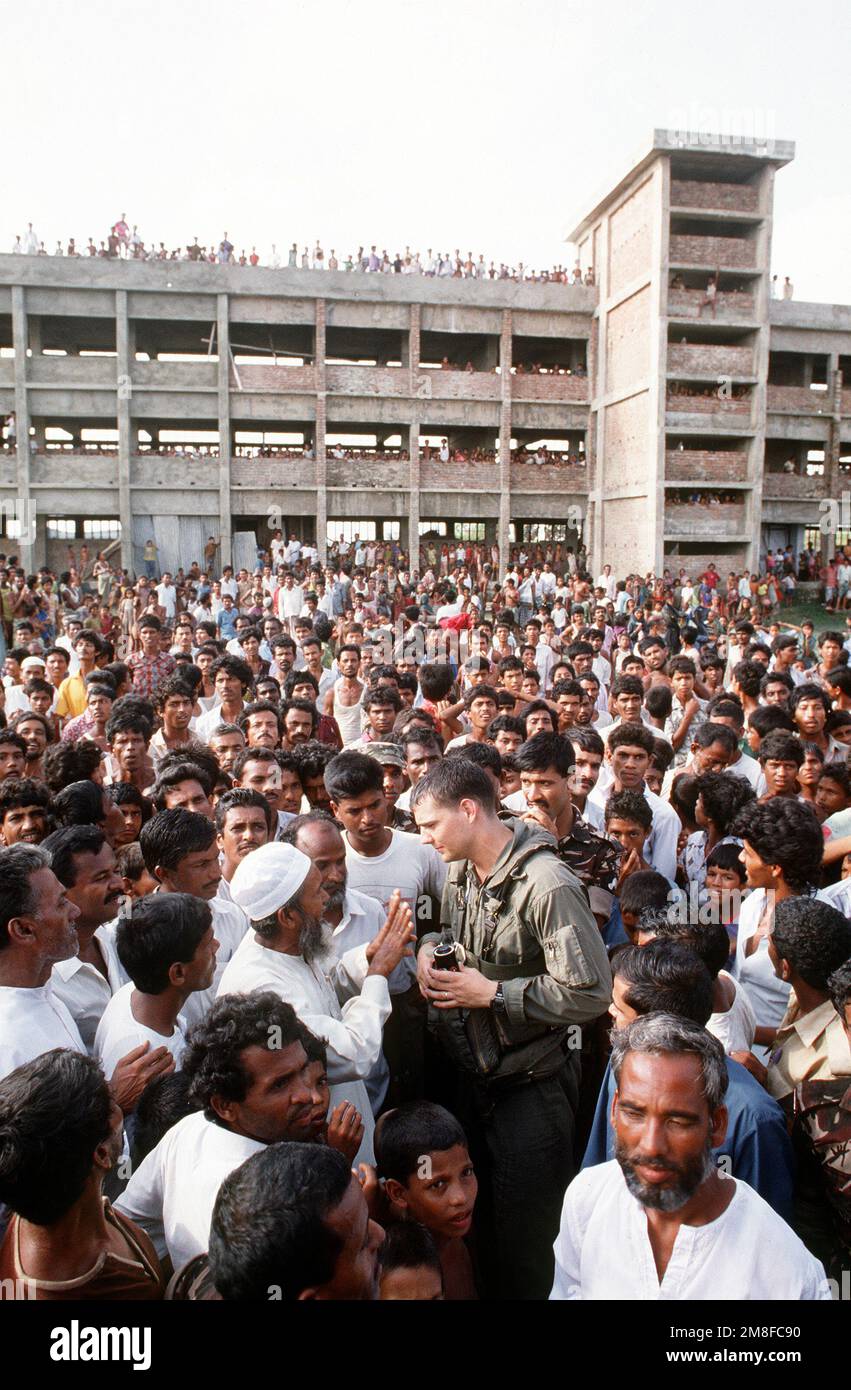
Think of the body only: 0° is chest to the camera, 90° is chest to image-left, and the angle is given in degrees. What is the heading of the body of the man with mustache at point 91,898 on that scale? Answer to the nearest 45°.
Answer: approximately 315°

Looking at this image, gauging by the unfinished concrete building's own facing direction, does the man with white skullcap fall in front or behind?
in front

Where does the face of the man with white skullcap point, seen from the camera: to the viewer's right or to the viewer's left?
to the viewer's right

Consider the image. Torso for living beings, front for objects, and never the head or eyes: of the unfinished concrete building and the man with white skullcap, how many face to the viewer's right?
1

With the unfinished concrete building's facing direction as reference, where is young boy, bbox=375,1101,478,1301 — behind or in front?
in front

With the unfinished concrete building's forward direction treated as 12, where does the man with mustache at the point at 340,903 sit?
The man with mustache is roughly at 12 o'clock from the unfinished concrete building.

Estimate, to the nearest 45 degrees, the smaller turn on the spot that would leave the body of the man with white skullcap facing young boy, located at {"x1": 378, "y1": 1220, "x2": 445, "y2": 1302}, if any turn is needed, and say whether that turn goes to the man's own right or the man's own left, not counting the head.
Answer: approximately 90° to the man's own right

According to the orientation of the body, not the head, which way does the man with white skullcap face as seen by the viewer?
to the viewer's right

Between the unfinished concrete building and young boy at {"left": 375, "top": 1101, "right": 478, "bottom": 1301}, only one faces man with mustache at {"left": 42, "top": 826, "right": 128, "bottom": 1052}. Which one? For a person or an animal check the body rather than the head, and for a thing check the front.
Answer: the unfinished concrete building

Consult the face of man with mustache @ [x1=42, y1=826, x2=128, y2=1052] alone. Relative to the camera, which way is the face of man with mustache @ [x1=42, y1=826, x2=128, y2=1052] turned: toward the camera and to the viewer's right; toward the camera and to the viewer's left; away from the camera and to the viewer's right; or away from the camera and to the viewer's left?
toward the camera and to the viewer's right

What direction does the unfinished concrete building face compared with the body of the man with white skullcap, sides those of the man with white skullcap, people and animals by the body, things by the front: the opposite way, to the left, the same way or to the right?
to the right

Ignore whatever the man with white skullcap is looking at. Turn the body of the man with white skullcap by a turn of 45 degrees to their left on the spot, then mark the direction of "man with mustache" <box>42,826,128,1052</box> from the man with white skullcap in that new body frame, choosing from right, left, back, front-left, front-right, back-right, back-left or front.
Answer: left
